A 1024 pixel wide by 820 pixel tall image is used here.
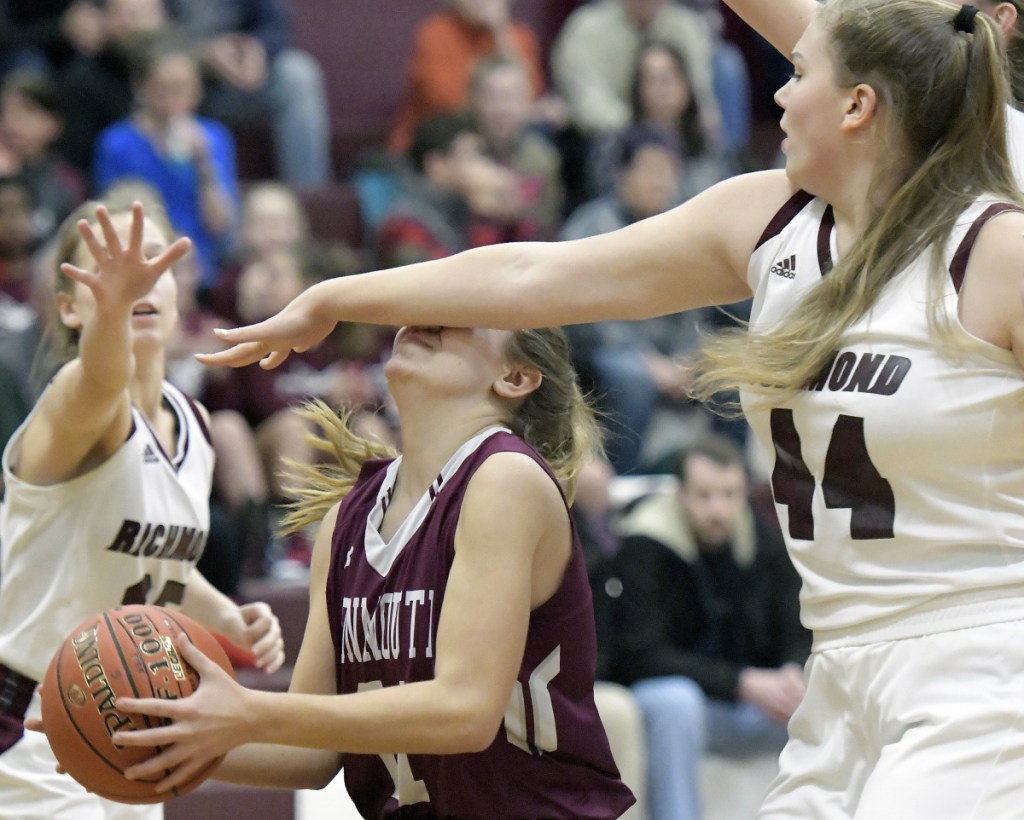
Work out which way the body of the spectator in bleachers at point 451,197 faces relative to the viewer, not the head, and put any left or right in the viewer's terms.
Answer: facing the viewer and to the right of the viewer

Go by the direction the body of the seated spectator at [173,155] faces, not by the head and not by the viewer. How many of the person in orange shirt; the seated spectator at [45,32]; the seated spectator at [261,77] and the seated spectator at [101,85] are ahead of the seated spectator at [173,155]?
0

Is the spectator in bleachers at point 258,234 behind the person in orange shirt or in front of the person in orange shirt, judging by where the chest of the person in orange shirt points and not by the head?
in front

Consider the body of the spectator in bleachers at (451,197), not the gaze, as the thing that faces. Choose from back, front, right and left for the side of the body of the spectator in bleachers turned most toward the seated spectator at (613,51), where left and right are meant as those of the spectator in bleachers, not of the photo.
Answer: left

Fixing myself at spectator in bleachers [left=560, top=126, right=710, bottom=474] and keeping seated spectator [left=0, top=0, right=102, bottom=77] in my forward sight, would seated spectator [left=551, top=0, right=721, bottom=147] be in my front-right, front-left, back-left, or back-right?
front-right

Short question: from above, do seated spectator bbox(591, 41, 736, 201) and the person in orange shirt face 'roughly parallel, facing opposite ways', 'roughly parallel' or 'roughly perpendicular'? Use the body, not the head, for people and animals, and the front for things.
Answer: roughly parallel

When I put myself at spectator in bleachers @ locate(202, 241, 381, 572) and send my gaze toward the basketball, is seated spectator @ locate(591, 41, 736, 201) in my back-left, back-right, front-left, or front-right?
back-left

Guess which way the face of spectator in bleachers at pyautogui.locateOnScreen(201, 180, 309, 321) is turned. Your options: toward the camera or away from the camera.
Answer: toward the camera

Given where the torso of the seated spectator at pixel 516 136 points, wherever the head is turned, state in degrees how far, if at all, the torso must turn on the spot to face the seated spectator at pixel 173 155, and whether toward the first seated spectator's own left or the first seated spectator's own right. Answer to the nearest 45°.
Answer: approximately 45° to the first seated spectator's own right

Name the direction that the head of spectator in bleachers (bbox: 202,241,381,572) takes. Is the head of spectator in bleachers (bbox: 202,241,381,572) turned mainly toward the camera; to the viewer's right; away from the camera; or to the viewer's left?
toward the camera

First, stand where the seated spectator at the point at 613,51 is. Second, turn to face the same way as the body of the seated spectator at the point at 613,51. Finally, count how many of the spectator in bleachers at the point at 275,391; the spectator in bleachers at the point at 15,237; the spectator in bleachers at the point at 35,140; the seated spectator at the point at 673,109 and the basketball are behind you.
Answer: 0

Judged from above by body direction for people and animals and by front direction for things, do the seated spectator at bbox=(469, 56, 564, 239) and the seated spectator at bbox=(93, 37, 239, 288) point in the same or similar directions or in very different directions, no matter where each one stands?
same or similar directions

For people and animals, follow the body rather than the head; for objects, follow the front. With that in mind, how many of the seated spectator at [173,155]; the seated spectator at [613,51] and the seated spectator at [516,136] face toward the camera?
3

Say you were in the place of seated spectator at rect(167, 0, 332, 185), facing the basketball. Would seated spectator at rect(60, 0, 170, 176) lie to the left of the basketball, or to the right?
right

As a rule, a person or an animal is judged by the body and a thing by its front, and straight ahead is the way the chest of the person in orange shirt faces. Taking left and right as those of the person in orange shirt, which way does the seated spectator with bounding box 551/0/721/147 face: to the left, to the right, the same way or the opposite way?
the same way

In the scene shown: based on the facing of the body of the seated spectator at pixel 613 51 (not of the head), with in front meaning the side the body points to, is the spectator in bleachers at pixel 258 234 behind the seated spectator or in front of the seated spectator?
in front

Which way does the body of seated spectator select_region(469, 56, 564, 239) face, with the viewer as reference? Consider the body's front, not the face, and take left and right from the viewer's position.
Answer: facing the viewer

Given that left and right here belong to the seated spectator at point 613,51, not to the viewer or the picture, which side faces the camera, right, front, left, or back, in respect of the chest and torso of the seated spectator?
front

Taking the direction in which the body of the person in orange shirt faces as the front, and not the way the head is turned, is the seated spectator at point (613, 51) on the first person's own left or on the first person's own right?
on the first person's own left

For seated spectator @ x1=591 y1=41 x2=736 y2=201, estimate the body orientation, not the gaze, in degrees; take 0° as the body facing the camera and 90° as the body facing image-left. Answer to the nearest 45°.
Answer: approximately 0°

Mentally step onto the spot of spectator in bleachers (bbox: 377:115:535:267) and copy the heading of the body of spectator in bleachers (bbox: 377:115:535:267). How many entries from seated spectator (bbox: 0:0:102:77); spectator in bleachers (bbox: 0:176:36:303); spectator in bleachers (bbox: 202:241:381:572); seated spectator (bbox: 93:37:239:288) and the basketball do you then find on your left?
0

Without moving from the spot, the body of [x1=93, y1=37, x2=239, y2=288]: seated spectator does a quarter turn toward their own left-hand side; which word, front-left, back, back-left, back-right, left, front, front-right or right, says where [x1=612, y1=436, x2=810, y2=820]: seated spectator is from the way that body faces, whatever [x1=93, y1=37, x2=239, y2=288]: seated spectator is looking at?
front-right
